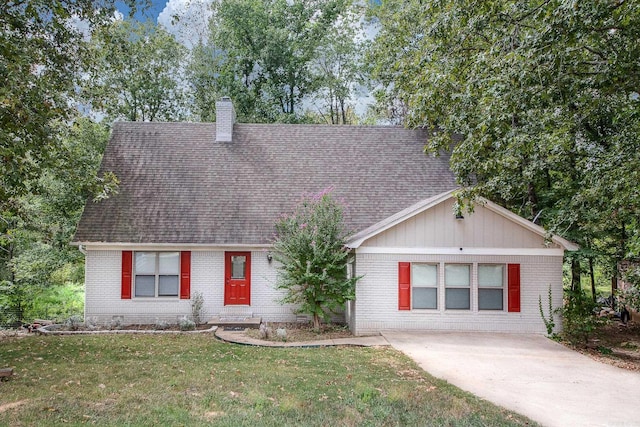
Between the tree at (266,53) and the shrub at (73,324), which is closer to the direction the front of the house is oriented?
the shrub

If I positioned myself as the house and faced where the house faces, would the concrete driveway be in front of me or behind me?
in front

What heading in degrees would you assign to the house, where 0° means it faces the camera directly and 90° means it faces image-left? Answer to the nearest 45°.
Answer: approximately 0°

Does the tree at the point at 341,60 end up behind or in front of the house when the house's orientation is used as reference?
behind

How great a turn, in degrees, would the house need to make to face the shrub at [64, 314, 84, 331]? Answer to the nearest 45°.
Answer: approximately 90° to its right

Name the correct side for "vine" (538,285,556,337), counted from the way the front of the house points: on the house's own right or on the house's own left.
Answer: on the house's own left

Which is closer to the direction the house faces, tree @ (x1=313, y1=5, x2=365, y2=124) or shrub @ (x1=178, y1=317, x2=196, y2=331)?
the shrub

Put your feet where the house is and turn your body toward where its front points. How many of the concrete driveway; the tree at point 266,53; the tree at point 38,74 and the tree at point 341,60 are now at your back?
2

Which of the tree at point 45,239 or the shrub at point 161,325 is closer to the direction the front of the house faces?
the shrub

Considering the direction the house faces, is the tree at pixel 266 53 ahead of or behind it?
behind

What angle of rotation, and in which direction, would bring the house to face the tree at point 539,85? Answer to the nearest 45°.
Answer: approximately 45° to its left
